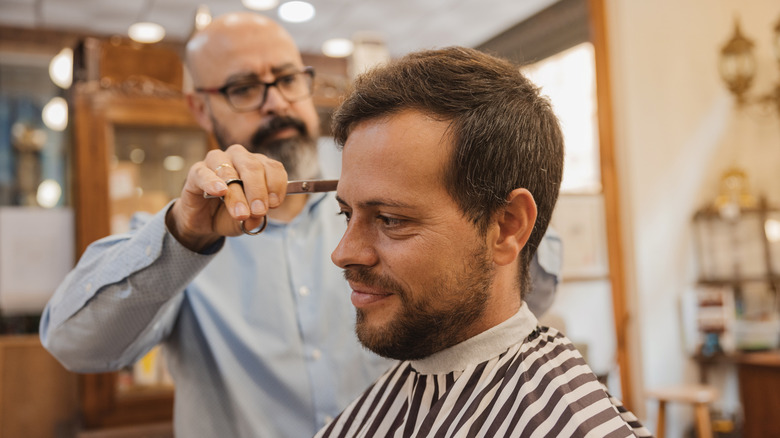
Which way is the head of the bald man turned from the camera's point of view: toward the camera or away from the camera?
toward the camera

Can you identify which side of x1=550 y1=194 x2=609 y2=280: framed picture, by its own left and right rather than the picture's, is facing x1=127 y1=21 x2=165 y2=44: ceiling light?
right

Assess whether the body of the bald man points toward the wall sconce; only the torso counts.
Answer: no

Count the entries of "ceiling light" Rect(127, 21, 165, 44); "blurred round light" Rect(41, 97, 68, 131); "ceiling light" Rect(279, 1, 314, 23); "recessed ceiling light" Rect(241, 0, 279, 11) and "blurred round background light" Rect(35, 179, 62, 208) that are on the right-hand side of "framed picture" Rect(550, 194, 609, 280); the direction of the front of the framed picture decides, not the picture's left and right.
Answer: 5

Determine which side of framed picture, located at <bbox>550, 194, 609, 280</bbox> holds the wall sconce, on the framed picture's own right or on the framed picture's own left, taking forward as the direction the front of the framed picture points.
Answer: on the framed picture's own left

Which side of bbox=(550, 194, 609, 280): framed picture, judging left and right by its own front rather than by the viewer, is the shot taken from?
front

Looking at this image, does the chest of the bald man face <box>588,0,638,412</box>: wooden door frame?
no

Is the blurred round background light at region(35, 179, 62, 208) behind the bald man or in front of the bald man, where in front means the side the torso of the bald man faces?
behind

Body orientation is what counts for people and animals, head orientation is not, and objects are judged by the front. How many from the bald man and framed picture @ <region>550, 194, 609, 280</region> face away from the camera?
0

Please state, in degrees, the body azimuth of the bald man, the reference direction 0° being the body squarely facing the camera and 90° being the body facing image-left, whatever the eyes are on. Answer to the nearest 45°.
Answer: approximately 315°

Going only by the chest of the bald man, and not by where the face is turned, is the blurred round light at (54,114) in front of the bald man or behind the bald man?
behind

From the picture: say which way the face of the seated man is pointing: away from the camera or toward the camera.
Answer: toward the camera

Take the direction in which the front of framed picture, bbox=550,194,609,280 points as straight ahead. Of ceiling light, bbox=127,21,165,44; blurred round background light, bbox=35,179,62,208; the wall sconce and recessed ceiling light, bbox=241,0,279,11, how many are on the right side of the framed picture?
3

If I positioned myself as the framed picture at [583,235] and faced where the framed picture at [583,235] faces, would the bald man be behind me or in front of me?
in front
